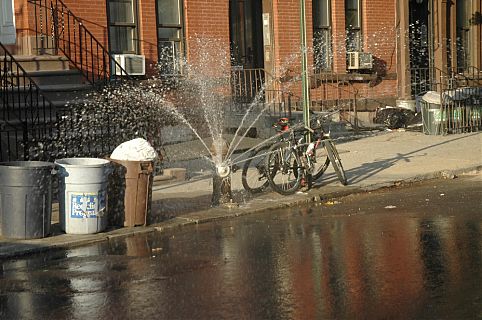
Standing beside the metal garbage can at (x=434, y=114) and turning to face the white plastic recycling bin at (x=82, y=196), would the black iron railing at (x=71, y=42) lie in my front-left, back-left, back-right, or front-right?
front-right

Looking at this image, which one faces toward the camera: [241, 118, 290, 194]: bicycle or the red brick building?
the red brick building

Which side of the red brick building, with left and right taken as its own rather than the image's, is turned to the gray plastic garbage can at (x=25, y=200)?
front

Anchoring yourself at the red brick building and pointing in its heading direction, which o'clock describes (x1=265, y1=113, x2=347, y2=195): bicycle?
The bicycle is roughly at 12 o'clock from the red brick building.

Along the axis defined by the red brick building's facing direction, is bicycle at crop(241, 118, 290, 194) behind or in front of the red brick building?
in front

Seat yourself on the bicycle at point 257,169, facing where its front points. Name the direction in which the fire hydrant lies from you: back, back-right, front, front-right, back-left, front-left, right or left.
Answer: back

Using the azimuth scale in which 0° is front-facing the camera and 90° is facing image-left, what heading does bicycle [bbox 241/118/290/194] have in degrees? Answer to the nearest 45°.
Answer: approximately 225°

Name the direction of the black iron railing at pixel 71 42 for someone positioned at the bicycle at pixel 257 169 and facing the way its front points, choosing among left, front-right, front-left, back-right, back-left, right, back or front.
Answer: left

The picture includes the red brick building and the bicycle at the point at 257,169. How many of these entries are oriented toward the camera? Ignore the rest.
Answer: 1

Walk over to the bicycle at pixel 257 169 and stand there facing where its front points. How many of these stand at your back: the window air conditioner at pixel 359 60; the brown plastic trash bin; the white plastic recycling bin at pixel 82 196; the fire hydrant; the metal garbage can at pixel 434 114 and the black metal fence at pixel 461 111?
3

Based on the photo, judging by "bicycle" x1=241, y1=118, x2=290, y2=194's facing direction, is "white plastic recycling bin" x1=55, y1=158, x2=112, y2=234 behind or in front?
behind

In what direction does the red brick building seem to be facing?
toward the camera
